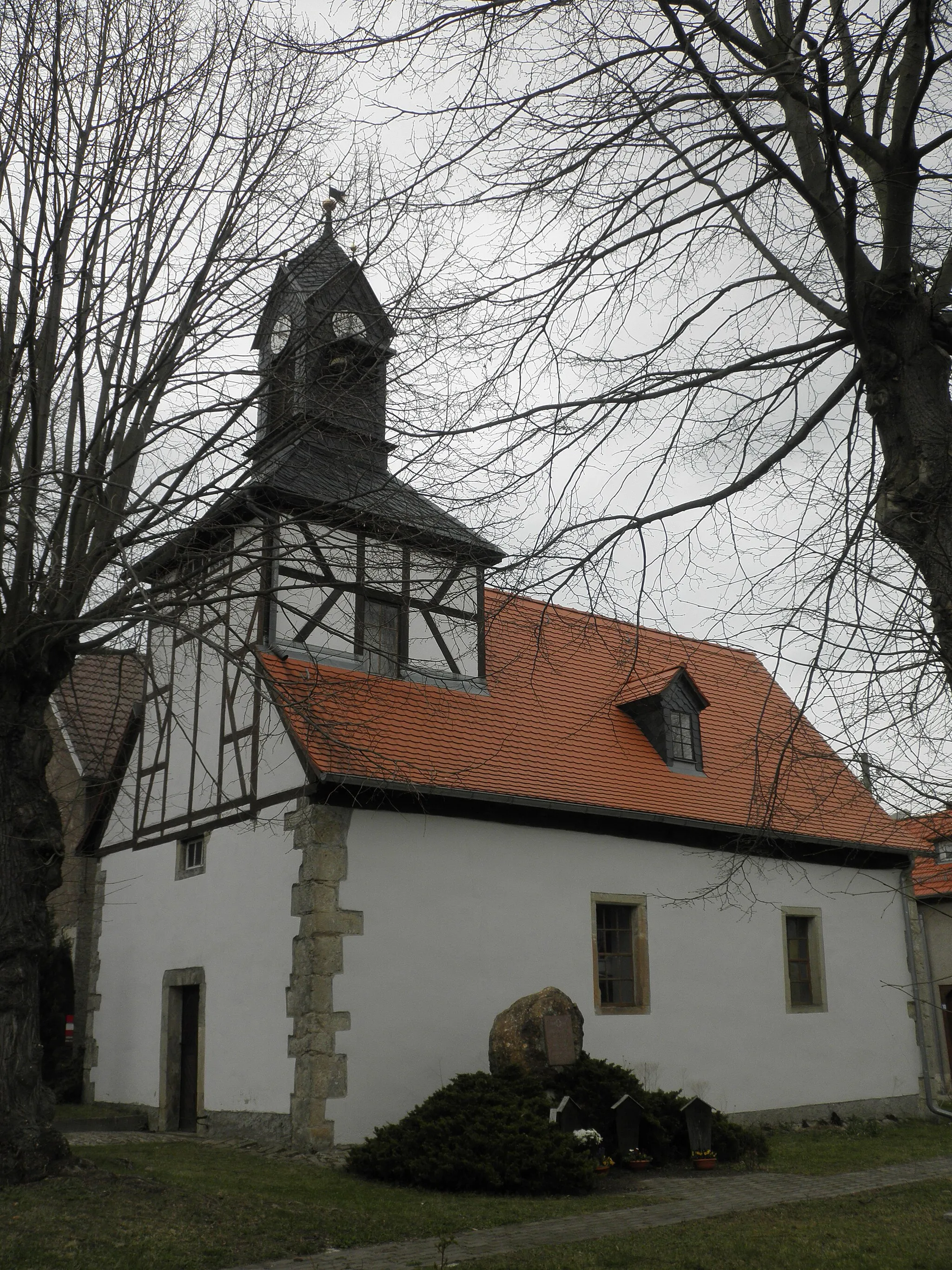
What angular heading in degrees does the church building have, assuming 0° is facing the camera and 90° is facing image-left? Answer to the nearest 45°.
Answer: approximately 45°
